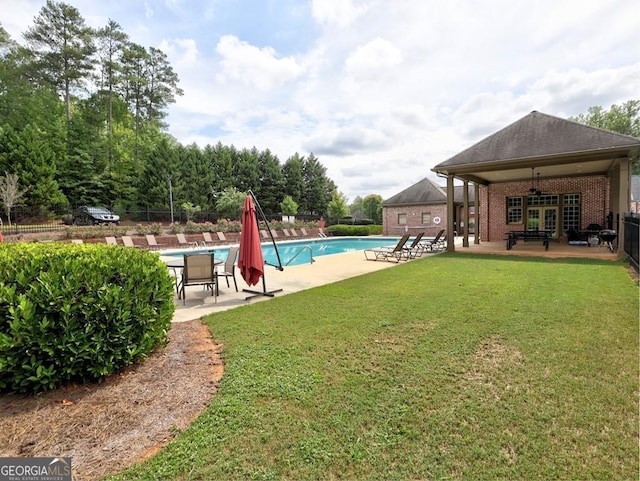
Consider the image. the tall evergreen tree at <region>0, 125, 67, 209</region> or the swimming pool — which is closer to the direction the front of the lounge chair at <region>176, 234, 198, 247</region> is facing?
the swimming pool

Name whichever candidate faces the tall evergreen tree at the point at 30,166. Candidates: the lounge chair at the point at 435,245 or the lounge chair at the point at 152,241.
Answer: the lounge chair at the point at 435,245

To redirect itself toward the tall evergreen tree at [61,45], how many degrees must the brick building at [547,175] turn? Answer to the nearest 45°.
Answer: approximately 90° to its right

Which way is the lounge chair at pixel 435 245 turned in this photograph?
to the viewer's left

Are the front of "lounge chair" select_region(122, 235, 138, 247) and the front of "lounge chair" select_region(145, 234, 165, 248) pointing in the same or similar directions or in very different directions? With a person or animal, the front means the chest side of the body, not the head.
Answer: same or similar directions

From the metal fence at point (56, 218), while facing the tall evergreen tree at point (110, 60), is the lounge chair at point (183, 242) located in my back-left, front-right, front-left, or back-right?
back-right

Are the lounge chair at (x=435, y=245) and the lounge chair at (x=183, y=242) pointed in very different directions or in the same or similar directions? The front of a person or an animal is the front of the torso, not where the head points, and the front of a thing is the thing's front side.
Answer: very different directions

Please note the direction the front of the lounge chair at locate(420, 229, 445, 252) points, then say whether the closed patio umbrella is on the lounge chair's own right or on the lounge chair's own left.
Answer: on the lounge chair's own left

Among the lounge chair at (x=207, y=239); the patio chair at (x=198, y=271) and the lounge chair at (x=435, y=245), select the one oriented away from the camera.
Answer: the patio chair

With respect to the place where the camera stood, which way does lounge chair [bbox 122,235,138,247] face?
facing the viewer and to the right of the viewer

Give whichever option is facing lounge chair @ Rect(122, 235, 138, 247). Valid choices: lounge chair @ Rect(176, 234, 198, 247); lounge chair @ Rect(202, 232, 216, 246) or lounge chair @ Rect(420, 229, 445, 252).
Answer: lounge chair @ Rect(420, 229, 445, 252)

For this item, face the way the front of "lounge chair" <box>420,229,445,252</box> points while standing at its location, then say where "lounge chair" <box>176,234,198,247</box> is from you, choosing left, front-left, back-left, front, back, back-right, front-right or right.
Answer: front

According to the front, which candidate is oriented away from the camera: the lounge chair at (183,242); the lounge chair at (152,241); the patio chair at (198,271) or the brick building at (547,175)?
the patio chair

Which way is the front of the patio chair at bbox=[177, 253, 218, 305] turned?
away from the camera
